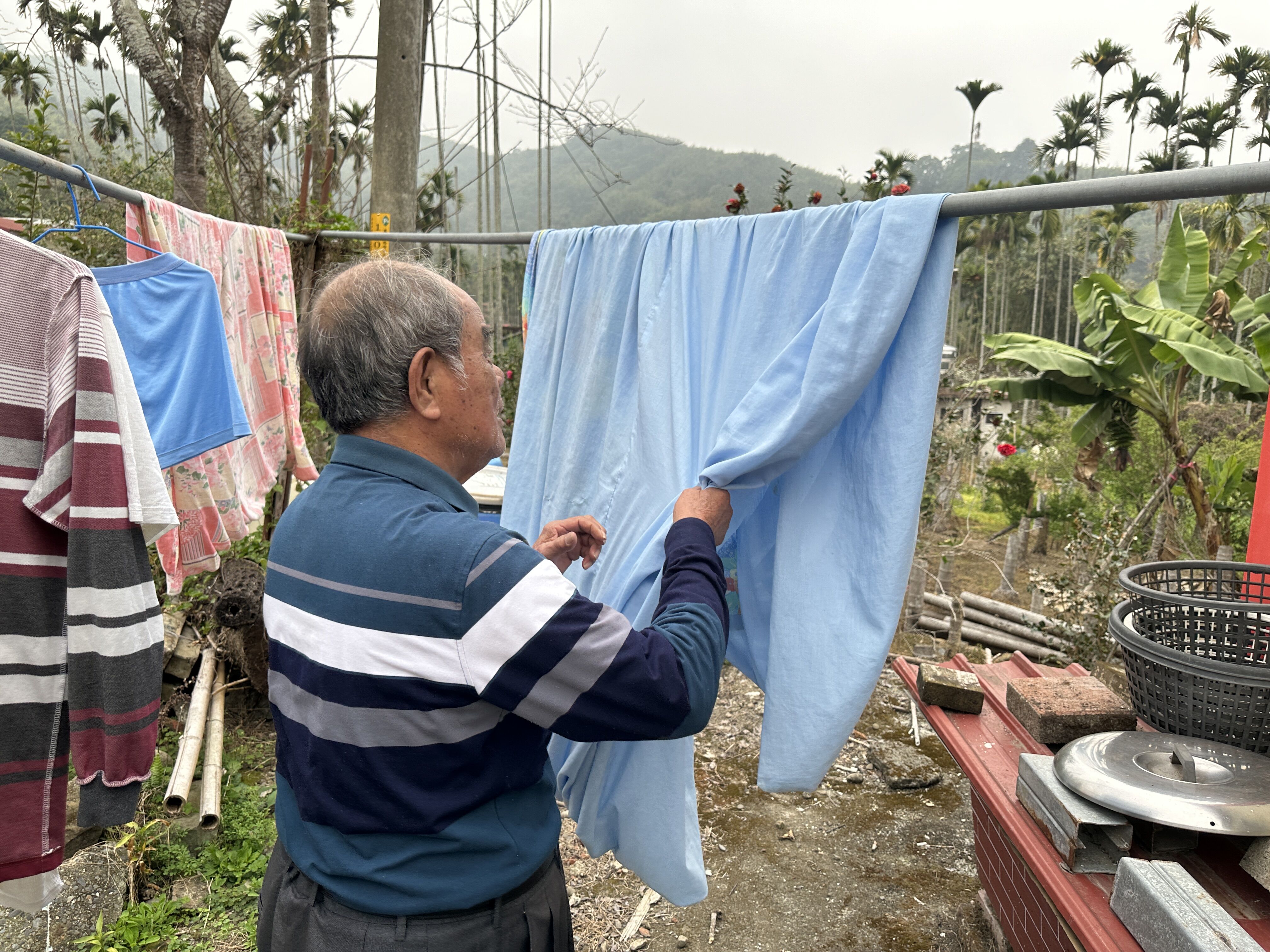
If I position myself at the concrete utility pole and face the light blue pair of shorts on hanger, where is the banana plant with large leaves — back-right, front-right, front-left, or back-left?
back-left

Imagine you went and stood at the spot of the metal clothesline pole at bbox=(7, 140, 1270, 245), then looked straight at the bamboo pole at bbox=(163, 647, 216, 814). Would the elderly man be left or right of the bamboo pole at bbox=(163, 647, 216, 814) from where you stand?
left

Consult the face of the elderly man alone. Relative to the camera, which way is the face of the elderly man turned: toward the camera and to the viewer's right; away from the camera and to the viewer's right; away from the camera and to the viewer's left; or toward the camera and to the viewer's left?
away from the camera and to the viewer's right

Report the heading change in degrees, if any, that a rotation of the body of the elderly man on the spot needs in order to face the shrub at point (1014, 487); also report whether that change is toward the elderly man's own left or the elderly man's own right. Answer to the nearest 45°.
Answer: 0° — they already face it

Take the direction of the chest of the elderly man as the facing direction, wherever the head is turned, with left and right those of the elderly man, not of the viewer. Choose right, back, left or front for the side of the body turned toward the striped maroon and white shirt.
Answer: left

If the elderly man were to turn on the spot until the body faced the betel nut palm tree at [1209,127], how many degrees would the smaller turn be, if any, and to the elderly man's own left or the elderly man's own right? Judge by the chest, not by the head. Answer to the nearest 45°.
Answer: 0° — they already face it

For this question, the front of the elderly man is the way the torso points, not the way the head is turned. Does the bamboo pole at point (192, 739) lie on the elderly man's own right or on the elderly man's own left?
on the elderly man's own left

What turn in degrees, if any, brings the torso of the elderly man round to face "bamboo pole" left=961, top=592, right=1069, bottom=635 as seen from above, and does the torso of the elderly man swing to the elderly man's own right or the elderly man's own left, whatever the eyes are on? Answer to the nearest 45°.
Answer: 0° — they already face it

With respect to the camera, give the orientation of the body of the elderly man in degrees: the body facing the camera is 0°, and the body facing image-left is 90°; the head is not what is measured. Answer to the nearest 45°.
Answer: approximately 225°

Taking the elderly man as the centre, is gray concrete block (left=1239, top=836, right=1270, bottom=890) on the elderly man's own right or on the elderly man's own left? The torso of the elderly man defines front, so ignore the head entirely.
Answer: on the elderly man's own right

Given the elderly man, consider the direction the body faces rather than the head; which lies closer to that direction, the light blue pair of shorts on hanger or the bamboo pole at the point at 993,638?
the bamboo pole

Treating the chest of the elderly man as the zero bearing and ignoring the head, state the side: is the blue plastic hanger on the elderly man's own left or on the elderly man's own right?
on the elderly man's own left
